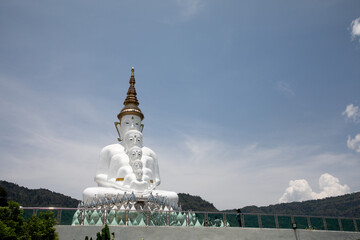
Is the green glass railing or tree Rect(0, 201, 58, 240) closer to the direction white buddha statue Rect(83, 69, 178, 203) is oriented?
the green glass railing

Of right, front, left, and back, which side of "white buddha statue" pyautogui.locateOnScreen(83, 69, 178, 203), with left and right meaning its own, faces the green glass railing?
front

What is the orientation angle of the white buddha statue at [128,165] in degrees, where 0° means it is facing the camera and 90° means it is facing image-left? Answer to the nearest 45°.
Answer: approximately 315°

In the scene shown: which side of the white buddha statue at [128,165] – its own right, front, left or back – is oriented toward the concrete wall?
front

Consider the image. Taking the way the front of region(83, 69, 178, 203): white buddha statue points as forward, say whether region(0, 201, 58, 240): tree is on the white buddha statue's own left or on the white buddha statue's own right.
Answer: on the white buddha statue's own right

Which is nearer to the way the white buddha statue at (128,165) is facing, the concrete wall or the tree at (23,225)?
the concrete wall
